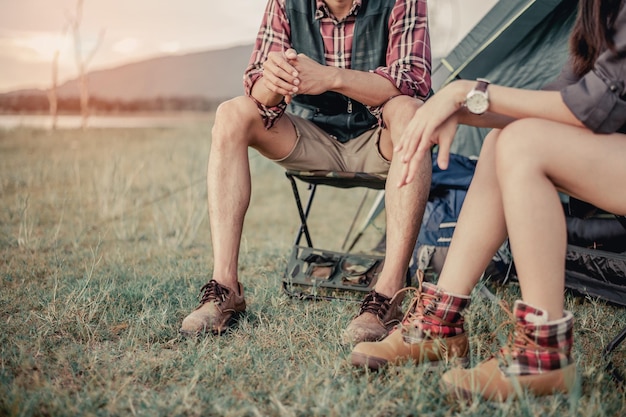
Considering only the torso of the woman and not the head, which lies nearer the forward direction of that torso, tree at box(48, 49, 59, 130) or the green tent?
the tree

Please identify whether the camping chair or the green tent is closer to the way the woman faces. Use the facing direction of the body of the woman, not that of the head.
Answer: the camping chair

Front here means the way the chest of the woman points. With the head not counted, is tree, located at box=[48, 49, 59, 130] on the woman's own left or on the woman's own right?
on the woman's own right

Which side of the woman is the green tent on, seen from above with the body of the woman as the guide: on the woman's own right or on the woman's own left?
on the woman's own right

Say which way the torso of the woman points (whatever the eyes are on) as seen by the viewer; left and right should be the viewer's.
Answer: facing to the left of the viewer
